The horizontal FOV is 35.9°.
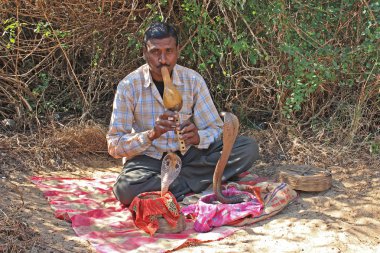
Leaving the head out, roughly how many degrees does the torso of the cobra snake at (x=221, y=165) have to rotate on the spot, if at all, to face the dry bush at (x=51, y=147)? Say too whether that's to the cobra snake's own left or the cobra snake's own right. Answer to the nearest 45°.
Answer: approximately 45° to the cobra snake's own right

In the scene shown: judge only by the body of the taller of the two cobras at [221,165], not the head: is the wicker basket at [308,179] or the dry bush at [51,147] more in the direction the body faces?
the dry bush

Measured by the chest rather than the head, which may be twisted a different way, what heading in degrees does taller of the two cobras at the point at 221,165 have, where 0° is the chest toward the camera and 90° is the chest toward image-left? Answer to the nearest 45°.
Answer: approximately 90°
